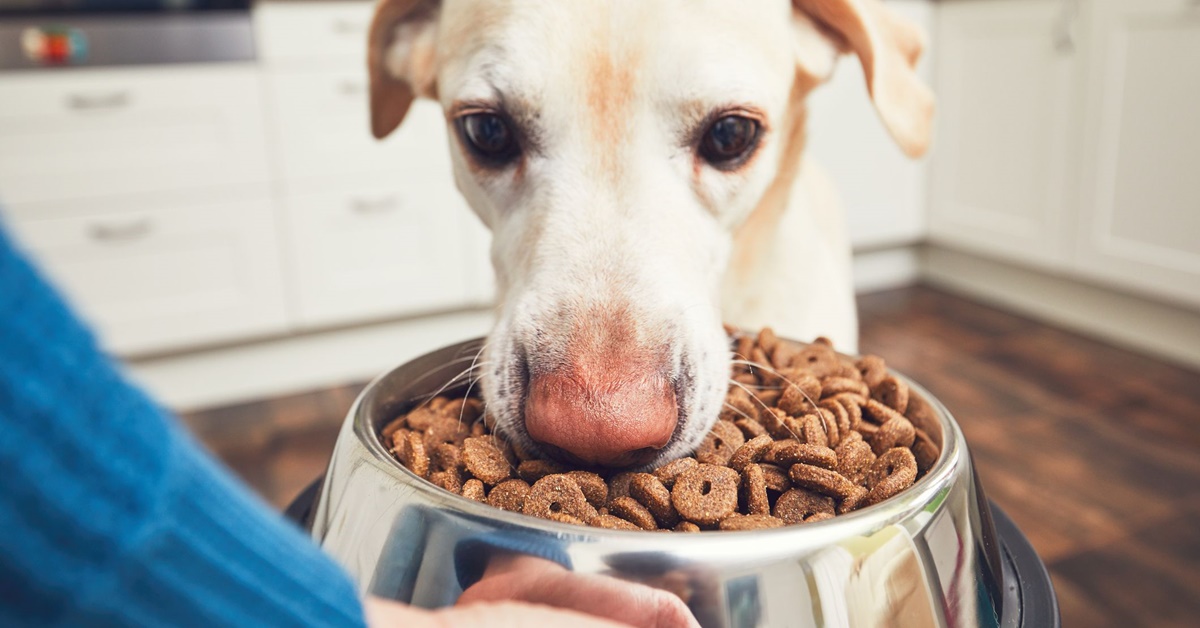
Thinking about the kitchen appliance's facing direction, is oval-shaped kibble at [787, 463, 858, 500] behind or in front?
in front

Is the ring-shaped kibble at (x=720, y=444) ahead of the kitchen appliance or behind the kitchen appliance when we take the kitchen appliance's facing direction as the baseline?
ahead

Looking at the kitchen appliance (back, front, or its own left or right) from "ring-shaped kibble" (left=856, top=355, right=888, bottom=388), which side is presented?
front

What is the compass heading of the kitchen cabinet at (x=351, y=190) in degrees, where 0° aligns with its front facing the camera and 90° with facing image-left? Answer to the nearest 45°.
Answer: approximately 0°

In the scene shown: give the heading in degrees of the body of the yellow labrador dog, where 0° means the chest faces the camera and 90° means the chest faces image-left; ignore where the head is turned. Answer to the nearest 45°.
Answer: approximately 0°

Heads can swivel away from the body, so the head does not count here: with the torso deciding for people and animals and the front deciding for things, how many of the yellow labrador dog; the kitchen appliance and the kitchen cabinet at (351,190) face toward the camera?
3

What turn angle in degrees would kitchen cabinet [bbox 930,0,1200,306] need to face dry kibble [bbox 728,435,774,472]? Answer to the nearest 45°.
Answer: approximately 45° to its left

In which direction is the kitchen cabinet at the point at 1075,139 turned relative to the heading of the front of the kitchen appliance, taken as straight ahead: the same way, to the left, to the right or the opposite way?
to the right

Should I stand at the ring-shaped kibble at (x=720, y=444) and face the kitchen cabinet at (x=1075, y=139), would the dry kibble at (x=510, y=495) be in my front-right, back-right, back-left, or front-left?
back-left

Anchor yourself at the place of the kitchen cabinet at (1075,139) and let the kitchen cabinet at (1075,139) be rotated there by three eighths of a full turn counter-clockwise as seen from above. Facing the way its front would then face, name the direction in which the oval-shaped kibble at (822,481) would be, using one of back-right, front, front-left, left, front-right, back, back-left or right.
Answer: right

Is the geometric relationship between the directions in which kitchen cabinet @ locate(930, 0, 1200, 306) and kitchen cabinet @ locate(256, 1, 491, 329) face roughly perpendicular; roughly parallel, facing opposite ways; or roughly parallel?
roughly perpendicular
